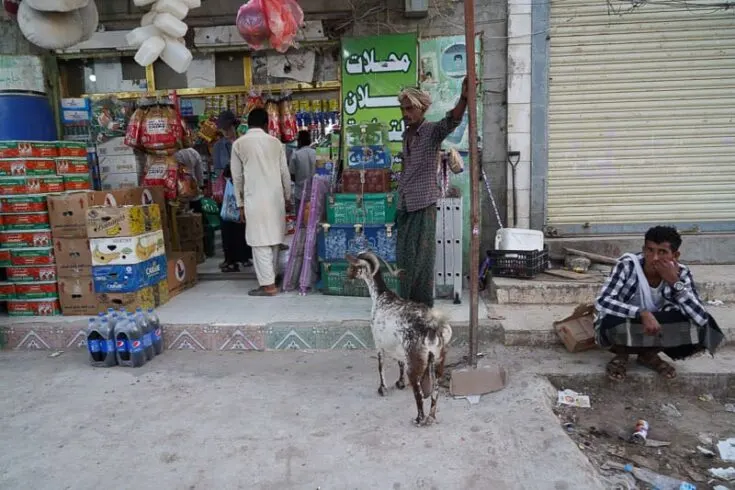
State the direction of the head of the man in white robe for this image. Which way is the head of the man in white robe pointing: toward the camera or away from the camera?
away from the camera

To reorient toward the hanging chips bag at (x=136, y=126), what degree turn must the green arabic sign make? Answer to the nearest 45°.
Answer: approximately 90° to its right

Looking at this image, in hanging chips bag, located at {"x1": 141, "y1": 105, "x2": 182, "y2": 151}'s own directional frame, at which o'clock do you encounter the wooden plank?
The wooden plank is roughly at 10 o'clock from the hanging chips bag.

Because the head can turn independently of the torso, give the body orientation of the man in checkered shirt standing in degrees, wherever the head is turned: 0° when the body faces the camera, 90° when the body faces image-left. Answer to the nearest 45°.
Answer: approximately 45°

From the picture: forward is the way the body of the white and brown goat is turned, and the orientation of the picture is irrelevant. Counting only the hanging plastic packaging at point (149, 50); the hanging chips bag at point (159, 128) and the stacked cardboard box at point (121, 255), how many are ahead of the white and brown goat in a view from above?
3

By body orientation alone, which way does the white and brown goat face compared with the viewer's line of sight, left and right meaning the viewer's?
facing away from the viewer and to the left of the viewer

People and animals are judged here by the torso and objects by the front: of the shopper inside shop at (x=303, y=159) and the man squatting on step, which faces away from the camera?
the shopper inside shop

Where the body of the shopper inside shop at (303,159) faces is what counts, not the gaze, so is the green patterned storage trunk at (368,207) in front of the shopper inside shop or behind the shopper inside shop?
behind

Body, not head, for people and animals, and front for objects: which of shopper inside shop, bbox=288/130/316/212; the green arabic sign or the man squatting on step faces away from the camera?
the shopper inside shop

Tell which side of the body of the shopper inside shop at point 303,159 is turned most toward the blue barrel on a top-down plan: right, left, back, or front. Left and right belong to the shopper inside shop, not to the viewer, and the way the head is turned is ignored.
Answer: left

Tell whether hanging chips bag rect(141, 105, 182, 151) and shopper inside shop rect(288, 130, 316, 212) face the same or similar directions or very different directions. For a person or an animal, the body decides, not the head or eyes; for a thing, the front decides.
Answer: very different directions
